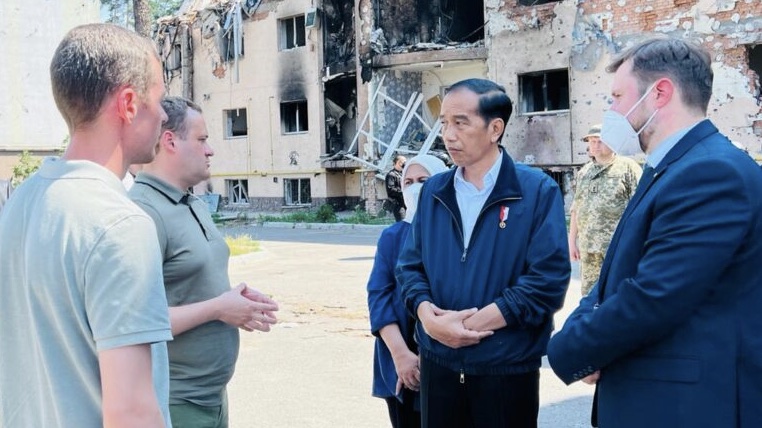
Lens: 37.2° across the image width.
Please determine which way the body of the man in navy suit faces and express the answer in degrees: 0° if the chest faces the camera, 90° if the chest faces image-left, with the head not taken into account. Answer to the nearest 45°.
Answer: approximately 90°

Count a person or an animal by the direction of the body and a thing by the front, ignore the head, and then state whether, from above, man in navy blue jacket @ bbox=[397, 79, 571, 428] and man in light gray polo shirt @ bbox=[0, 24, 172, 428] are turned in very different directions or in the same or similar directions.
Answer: very different directions

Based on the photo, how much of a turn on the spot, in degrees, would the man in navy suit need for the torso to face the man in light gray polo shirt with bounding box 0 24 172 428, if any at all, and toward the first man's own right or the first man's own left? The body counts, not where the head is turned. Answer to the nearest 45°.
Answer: approximately 45° to the first man's own left

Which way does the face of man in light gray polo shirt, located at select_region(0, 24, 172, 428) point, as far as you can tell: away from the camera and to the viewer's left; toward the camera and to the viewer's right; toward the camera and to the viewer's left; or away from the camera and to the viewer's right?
away from the camera and to the viewer's right

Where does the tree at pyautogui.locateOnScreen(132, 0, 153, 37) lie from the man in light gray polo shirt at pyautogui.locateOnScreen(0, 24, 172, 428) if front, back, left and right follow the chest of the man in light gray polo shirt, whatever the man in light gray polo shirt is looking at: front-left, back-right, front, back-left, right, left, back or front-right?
front-left

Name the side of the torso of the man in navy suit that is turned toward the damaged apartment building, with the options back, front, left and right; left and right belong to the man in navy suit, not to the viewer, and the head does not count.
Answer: right

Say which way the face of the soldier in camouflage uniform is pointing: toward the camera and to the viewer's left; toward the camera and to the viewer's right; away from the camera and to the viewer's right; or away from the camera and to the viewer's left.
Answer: toward the camera and to the viewer's left

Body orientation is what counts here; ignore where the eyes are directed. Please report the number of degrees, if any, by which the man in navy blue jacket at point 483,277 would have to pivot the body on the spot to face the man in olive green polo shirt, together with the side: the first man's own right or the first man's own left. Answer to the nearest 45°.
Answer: approximately 45° to the first man's own right

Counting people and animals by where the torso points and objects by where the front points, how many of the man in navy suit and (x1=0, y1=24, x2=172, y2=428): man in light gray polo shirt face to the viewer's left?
1

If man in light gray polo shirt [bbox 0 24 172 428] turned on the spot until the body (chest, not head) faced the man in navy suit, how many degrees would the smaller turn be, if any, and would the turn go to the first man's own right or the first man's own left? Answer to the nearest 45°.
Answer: approximately 45° to the first man's own right

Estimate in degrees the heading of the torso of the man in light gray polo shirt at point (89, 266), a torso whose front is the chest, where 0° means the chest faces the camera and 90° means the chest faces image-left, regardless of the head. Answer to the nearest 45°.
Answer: approximately 225°

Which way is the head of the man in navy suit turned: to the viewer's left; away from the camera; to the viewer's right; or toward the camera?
to the viewer's left
